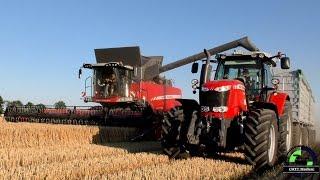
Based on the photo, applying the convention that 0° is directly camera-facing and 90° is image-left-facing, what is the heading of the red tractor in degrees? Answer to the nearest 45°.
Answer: approximately 45°

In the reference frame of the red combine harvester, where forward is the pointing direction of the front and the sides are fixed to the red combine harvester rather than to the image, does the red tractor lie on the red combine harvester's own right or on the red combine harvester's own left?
on the red combine harvester's own left

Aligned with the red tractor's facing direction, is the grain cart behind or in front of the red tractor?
behind

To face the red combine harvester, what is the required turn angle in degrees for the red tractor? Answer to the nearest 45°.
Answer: approximately 90° to its right

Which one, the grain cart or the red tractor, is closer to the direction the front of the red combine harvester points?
the red tractor

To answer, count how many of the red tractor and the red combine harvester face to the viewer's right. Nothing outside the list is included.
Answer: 0

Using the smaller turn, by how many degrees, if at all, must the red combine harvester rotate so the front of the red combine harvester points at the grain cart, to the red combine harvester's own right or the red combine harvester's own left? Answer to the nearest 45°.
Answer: approximately 90° to the red combine harvester's own left
